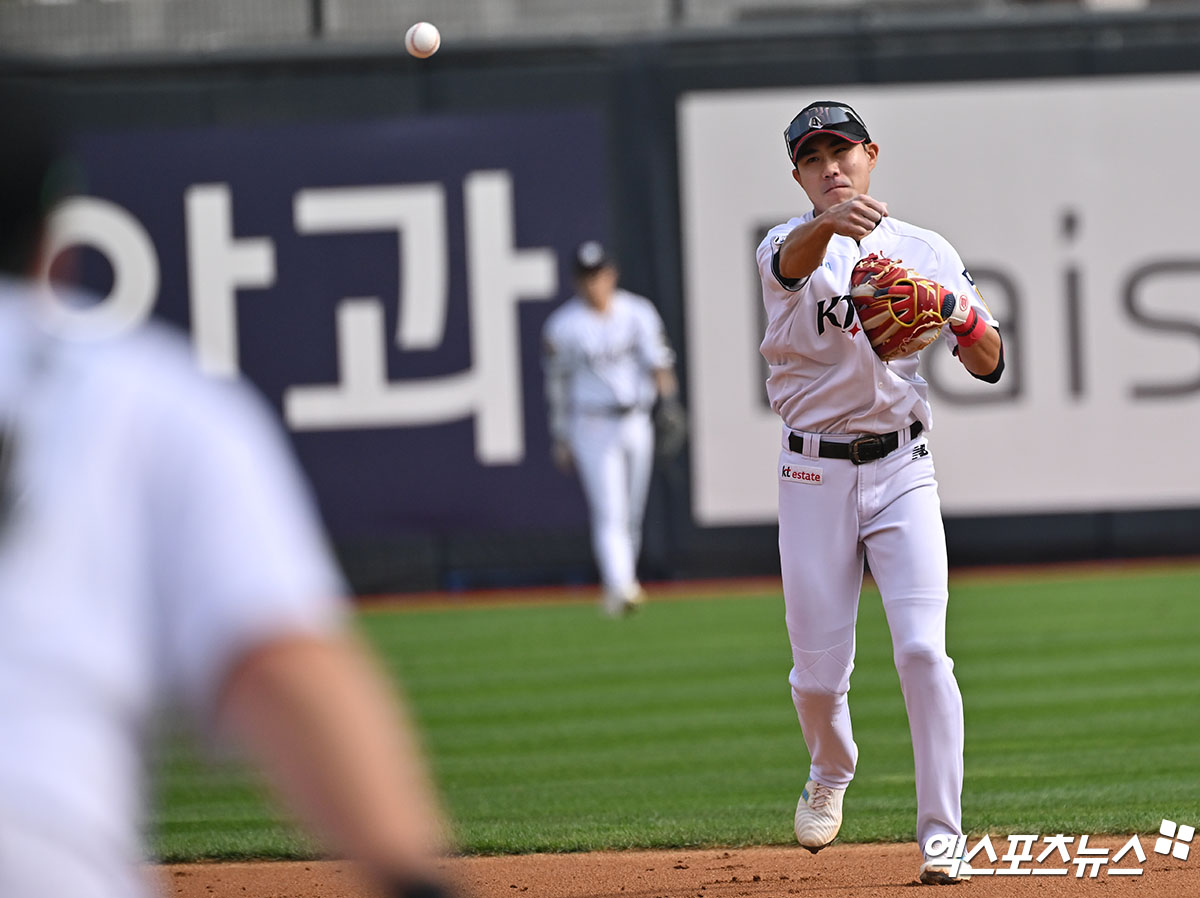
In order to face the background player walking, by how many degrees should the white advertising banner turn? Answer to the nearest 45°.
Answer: approximately 45° to its right

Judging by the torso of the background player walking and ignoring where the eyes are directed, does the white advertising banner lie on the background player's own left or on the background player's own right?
on the background player's own left

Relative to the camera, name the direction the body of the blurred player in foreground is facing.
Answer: away from the camera

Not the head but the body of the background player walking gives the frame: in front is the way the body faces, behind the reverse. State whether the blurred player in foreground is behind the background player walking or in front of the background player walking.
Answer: in front

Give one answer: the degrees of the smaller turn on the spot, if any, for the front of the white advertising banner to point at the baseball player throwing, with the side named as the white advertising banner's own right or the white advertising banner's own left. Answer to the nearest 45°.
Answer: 0° — it already faces them

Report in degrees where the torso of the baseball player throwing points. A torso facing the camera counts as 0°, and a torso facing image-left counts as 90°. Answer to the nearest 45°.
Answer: approximately 0°
